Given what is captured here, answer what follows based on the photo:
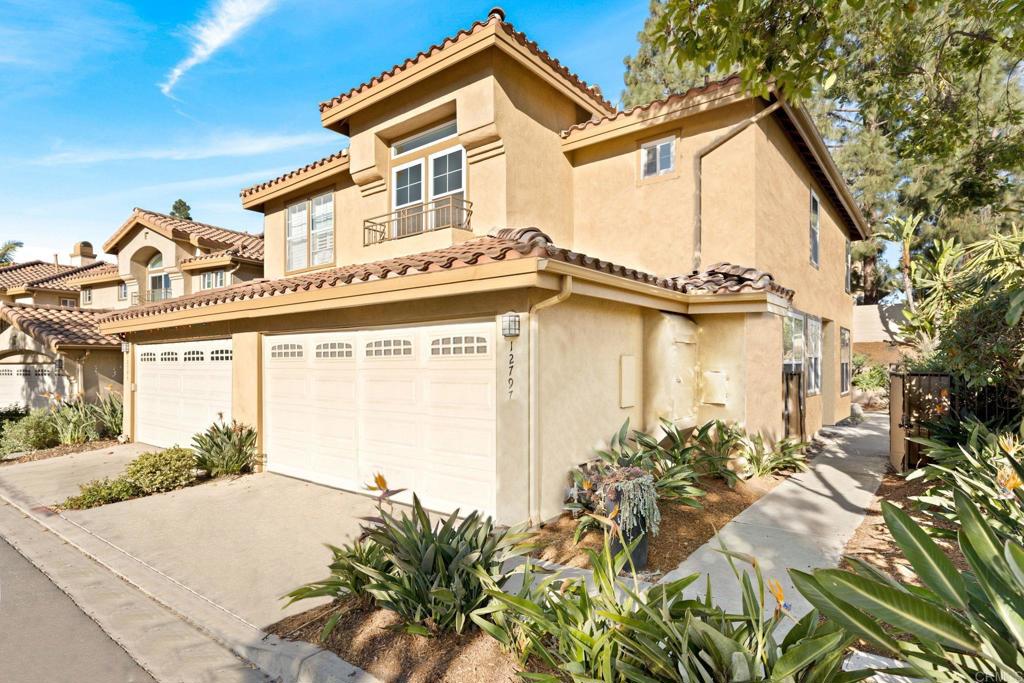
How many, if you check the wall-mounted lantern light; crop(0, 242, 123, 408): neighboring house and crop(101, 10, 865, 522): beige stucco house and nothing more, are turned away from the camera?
0

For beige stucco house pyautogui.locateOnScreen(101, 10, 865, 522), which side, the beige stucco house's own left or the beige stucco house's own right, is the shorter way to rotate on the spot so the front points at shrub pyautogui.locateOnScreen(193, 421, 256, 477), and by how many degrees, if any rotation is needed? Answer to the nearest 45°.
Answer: approximately 45° to the beige stucco house's own right

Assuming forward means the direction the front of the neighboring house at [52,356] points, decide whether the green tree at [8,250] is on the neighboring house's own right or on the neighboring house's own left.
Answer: on the neighboring house's own right

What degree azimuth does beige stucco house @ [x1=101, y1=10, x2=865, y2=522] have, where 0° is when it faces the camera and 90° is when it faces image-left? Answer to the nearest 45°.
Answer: approximately 45°

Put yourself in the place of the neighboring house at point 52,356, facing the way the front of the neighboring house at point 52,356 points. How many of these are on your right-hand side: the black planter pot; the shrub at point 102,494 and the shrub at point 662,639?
0

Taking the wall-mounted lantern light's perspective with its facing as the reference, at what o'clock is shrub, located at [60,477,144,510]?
The shrub is roughly at 2 o'clock from the wall-mounted lantern light.

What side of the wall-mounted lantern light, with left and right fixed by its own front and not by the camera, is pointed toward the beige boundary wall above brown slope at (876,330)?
back

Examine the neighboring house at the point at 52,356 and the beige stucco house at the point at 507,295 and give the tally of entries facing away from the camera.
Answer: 0

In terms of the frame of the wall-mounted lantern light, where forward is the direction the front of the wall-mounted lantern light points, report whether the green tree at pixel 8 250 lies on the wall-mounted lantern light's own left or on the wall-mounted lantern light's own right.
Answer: on the wall-mounted lantern light's own right

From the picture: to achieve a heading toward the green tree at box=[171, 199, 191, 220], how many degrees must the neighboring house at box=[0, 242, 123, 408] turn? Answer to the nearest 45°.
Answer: approximately 135° to its right

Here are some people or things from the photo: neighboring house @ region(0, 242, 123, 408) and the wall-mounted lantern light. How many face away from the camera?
0

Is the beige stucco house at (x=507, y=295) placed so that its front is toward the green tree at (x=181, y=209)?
no

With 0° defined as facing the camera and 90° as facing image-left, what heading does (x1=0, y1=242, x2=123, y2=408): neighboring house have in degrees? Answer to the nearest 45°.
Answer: approximately 45°

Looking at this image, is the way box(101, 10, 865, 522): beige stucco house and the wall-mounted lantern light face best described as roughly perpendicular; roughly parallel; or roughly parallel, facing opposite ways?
roughly parallel

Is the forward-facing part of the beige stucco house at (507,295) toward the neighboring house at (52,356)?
no

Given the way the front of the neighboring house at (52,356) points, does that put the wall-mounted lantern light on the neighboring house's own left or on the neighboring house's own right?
on the neighboring house's own left

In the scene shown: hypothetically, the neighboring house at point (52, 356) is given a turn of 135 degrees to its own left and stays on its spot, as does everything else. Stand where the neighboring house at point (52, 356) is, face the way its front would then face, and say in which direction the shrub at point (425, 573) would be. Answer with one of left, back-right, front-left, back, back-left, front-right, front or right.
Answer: right

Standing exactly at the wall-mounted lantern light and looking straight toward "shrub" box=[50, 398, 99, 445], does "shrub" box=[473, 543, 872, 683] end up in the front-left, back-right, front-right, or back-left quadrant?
back-left

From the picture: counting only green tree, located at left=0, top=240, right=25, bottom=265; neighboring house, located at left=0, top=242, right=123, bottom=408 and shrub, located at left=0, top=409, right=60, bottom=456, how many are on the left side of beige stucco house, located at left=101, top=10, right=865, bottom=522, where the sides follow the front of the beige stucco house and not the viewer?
0

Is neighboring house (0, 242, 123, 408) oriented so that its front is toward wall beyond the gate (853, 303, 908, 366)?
no
